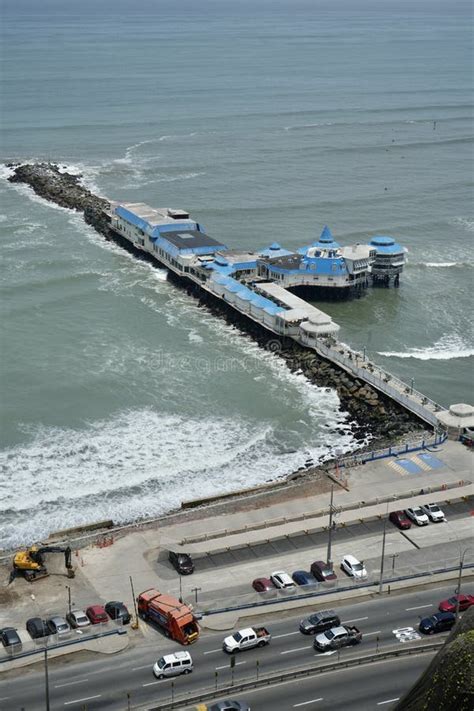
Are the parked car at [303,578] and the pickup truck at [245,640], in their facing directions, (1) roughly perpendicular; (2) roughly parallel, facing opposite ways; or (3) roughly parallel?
roughly perpendicular

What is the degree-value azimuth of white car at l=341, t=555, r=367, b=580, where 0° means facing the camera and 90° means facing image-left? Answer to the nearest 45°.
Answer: approximately 315°

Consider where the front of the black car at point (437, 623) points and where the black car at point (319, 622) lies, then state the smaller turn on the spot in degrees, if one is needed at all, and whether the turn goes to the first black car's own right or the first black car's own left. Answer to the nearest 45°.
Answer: approximately 45° to the first black car's own right

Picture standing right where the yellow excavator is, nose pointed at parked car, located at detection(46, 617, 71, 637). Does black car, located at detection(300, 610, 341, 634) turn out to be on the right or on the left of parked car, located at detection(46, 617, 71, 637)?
left

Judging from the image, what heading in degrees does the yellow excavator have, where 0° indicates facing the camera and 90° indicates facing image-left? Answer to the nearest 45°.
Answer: approximately 270°

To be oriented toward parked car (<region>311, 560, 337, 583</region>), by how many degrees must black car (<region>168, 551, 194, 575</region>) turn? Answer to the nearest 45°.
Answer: approximately 45° to its left

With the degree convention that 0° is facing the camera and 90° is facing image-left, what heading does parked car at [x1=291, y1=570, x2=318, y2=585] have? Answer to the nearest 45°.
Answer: approximately 315°

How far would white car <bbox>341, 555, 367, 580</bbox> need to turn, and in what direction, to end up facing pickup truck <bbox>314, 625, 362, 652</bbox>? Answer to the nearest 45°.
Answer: approximately 45° to its right
